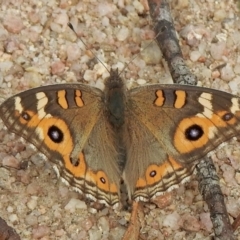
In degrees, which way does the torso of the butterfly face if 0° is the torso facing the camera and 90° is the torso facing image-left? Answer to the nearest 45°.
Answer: approximately 180°
